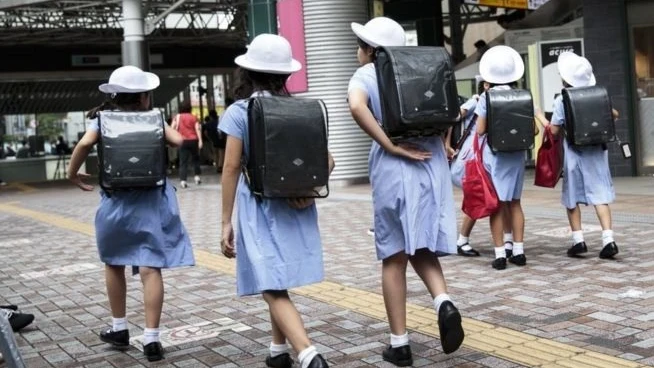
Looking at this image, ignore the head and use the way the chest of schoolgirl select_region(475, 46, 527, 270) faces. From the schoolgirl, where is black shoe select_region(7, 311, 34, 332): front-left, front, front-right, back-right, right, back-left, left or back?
back-left

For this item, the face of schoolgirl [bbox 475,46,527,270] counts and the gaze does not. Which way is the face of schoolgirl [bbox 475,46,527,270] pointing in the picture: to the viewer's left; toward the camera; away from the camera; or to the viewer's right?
away from the camera

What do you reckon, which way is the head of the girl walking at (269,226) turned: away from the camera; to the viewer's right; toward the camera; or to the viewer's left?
away from the camera

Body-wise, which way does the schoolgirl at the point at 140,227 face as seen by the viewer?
away from the camera

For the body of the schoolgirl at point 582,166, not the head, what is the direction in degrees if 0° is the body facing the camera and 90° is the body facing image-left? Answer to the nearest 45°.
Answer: approximately 135°

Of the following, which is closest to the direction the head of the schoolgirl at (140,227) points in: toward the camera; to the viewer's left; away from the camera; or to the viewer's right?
away from the camera

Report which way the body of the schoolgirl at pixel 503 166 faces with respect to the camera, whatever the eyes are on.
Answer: away from the camera

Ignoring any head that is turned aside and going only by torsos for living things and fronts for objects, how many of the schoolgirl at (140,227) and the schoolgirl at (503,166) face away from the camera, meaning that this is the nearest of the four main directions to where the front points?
2

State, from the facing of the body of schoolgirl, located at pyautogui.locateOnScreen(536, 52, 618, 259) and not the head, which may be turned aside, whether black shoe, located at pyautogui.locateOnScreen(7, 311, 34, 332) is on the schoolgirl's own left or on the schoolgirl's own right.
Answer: on the schoolgirl's own left
